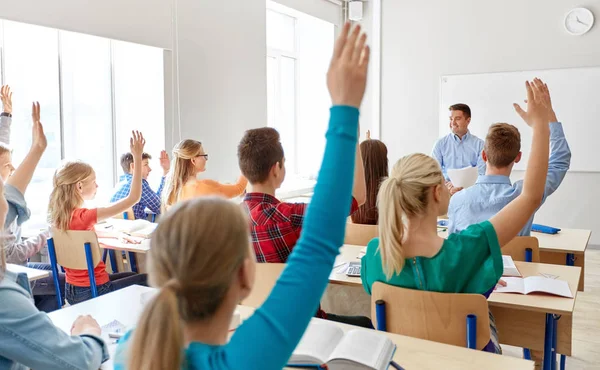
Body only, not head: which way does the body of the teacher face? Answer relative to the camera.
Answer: toward the camera

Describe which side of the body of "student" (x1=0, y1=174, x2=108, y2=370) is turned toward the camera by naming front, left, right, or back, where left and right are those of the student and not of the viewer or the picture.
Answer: right

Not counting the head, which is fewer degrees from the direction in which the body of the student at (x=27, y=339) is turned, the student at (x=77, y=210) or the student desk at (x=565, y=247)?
the student desk

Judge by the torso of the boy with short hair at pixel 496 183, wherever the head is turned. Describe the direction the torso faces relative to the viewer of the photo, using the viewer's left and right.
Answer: facing away from the viewer

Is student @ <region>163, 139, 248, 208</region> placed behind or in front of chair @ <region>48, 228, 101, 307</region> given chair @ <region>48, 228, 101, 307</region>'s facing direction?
in front

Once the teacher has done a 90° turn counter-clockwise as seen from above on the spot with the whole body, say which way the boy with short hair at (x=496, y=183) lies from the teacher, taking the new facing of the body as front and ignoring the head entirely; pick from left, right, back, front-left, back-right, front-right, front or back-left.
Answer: right

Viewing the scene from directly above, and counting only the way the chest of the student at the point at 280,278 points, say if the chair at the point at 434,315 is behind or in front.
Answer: in front

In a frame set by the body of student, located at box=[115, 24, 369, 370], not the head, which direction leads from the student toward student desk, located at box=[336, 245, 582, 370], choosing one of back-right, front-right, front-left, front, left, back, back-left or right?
front

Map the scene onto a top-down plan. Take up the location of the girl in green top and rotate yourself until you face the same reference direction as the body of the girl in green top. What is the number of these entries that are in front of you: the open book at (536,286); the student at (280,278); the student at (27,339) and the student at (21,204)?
1

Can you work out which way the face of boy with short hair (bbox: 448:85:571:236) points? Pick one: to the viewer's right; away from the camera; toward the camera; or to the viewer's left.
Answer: away from the camera

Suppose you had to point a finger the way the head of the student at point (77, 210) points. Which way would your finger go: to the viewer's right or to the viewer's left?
to the viewer's right

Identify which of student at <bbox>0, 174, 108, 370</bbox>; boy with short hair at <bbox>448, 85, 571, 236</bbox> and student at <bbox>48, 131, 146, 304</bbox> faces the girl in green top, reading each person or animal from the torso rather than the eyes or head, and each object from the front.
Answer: student at <bbox>0, 174, 108, 370</bbox>

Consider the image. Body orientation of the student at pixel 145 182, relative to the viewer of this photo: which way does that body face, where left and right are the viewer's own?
facing to the right of the viewer

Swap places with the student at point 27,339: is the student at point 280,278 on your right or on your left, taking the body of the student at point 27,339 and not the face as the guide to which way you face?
on your right

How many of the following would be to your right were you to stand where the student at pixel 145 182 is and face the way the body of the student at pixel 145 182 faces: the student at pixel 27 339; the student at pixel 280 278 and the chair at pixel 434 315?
3

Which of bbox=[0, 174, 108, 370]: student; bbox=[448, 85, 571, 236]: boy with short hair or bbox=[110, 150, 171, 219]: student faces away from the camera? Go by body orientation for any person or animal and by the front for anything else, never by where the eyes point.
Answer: the boy with short hair

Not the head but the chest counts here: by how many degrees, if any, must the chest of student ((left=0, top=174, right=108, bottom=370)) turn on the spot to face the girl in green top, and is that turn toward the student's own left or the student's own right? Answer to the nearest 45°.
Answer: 0° — they already face them
